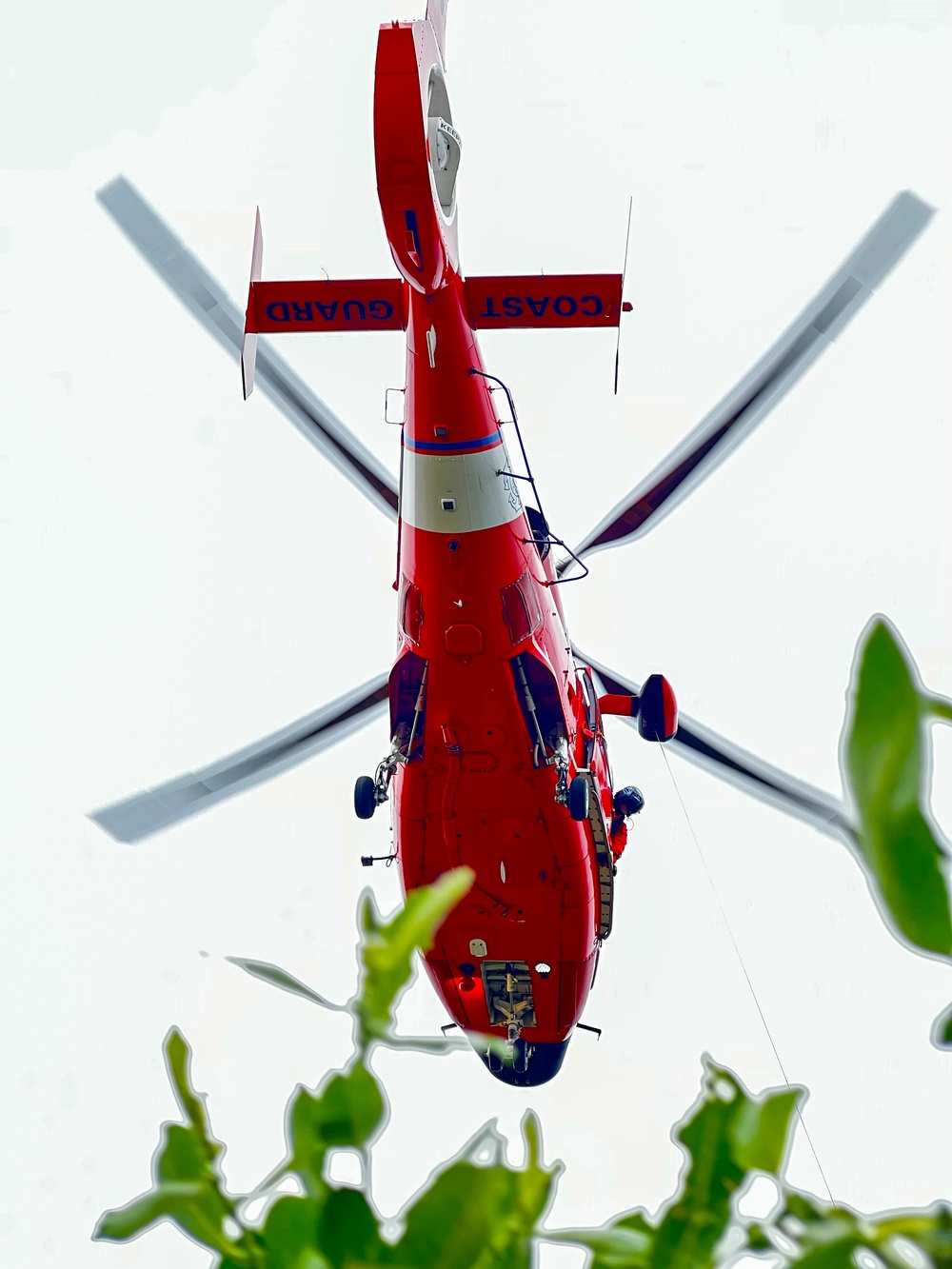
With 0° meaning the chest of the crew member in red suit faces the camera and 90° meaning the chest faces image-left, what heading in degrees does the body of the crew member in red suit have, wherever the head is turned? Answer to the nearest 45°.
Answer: approximately 270°

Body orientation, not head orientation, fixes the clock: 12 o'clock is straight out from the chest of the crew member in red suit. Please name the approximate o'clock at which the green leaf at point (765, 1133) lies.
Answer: The green leaf is roughly at 3 o'clock from the crew member in red suit.

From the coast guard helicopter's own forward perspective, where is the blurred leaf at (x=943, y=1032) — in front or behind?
behind

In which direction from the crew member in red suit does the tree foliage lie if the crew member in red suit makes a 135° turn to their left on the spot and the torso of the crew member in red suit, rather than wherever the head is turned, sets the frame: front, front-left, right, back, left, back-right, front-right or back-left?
back-left

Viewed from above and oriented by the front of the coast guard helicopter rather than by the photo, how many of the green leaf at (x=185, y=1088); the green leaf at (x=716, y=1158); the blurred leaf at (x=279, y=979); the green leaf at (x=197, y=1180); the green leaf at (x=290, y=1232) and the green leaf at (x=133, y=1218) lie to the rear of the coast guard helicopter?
6

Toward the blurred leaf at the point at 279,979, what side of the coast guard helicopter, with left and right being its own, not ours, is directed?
back

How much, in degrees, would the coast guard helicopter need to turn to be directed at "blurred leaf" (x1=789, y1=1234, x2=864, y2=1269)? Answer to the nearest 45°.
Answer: approximately 180°
